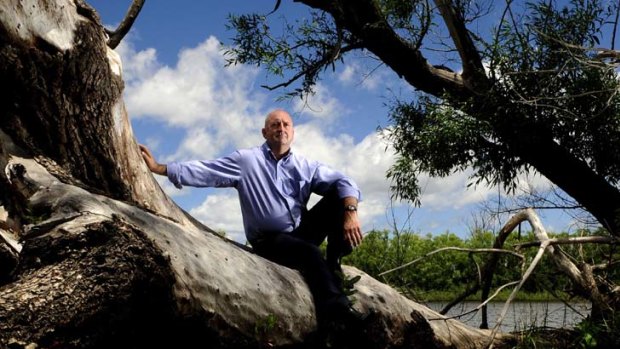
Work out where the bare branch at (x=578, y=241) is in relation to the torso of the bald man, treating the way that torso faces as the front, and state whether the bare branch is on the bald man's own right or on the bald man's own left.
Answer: on the bald man's own left

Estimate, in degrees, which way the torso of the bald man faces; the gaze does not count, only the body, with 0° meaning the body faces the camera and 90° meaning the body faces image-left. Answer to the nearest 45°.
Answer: approximately 315°
